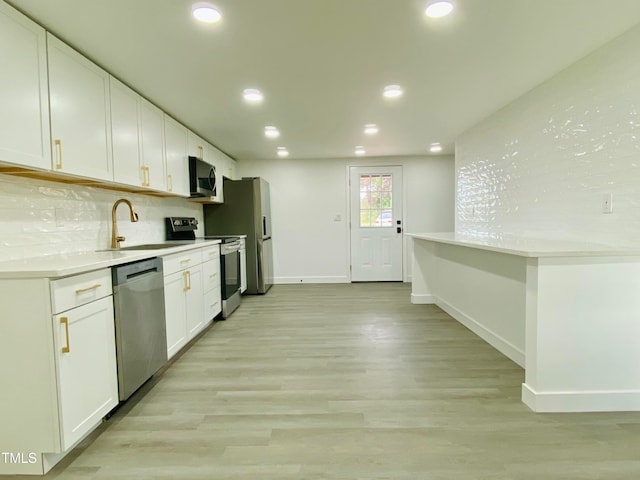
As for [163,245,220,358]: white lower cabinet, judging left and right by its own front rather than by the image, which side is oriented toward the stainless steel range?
left

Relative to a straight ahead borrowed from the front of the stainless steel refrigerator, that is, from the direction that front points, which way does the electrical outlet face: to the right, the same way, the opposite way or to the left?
the opposite way

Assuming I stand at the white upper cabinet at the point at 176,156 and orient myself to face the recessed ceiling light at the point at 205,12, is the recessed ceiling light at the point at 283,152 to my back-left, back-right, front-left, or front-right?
back-left

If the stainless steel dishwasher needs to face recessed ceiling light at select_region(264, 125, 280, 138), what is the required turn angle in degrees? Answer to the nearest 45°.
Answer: approximately 90° to its left

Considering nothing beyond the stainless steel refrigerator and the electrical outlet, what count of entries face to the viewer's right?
1

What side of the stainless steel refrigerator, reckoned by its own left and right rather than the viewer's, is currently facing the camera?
right

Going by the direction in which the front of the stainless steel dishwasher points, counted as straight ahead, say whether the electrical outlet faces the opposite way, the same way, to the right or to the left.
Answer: the opposite way

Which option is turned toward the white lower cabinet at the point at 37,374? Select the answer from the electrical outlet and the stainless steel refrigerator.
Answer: the electrical outlet

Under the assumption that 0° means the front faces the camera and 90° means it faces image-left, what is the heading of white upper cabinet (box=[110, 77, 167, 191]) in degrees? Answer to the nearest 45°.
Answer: approximately 315°

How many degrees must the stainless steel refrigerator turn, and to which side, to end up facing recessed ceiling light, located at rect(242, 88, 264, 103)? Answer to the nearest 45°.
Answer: approximately 90° to its right

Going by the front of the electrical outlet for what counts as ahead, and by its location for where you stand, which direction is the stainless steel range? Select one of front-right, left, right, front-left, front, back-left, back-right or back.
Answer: front-right
